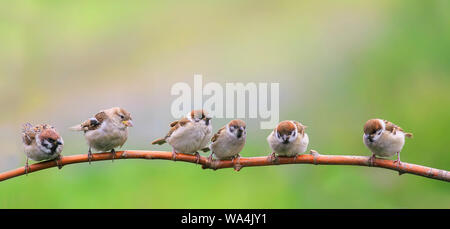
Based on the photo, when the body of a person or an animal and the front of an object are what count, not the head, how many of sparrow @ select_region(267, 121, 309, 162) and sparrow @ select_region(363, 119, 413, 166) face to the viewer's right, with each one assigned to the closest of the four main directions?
0

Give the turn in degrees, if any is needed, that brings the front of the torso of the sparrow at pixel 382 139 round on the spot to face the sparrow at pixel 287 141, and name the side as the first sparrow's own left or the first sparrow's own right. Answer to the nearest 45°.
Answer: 0° — it already faces it

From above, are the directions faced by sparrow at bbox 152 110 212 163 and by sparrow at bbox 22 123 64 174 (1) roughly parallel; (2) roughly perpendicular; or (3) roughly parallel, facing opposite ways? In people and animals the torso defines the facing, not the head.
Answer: roughly parallel

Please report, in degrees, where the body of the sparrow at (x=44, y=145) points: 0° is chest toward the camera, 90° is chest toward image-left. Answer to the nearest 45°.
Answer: approximately 315°

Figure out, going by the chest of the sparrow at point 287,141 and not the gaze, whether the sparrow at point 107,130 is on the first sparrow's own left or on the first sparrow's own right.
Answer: on the first sparrow's own right

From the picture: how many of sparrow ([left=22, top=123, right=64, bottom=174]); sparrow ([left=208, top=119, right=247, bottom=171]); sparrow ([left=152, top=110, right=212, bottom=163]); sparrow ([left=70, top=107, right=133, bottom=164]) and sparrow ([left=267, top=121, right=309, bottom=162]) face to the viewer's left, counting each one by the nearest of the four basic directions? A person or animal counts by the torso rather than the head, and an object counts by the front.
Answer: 0

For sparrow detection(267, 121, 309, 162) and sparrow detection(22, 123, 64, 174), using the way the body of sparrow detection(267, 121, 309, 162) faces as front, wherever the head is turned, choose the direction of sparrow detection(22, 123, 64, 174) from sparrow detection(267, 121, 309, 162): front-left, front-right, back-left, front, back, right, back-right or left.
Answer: right

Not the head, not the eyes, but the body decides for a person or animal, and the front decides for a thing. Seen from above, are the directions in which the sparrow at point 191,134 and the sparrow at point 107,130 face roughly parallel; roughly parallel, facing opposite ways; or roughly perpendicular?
roughly parallel

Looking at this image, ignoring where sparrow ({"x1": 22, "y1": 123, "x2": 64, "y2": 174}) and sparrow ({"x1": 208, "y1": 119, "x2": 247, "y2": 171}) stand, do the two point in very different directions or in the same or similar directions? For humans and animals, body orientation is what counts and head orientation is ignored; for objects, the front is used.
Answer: same or similar directions

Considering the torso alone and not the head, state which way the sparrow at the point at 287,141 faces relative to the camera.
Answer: toward the camera

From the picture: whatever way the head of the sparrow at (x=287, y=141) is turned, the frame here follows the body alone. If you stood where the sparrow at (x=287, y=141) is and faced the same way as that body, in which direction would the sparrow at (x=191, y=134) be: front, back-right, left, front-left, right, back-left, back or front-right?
right

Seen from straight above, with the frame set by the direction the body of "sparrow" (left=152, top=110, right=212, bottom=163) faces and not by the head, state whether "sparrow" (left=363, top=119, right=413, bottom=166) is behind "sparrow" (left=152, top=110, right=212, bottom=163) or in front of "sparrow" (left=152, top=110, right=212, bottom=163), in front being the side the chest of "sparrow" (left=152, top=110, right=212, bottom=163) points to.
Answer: in front

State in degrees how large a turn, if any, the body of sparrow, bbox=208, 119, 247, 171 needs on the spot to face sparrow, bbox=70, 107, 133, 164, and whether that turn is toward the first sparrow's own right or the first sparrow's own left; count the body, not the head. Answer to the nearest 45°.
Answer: approximately 135° to the first sparrow's own right

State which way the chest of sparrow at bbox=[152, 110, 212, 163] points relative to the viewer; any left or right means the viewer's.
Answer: facing the viewer and to the right of the viewer

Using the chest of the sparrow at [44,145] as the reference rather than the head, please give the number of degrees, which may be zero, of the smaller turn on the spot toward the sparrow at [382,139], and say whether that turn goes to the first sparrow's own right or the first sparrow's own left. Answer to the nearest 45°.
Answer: approximately 45° to the first sparrow's own left
